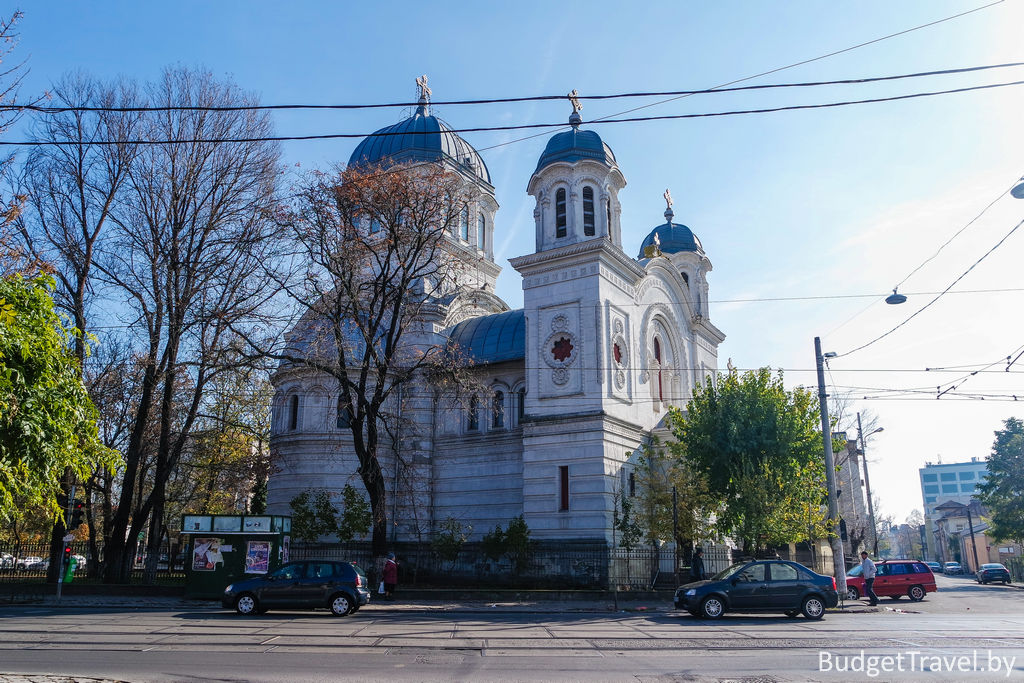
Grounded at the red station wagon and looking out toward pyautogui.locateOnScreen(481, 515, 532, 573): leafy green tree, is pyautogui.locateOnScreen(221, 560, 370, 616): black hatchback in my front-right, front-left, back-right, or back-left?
front-left

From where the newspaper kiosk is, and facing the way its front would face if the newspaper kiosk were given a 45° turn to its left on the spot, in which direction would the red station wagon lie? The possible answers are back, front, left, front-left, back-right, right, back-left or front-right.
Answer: front-left

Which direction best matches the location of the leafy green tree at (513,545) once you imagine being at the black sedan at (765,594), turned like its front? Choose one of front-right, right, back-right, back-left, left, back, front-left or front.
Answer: front-right

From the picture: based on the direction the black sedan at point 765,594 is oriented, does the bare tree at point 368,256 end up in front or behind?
in front

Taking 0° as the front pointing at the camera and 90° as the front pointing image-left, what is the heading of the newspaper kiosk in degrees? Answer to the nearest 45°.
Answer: approximately 0°

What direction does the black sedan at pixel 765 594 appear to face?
to the viewer's left

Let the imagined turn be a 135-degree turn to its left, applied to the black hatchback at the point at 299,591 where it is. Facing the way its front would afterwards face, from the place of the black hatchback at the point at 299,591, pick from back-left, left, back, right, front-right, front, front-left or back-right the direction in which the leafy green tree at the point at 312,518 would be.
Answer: back-left

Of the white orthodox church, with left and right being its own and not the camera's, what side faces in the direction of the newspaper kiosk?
right

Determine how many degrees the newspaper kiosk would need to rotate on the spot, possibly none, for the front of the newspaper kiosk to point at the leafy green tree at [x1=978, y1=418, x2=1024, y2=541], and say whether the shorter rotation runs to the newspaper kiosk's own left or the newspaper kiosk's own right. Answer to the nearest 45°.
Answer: approximately 90° to the newspaper kiosk's own left

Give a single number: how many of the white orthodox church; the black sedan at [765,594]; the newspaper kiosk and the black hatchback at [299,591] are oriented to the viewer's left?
2

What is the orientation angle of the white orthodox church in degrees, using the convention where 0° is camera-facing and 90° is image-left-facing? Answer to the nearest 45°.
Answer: approximately 315°

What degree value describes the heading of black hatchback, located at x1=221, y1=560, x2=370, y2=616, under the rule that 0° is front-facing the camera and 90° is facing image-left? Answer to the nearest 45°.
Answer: approximately 90°

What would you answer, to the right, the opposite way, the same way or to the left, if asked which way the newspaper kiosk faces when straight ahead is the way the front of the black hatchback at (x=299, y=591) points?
to the left

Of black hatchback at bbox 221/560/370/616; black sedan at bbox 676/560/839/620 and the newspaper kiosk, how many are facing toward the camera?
1

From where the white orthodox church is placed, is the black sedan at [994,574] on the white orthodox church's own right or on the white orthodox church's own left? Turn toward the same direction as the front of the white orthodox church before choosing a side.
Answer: on the white orthodox church's own left
